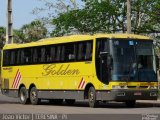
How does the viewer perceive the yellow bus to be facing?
facing the viewer and to the right of the viewer

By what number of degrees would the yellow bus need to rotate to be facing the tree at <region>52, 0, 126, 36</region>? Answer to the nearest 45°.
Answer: approximately 135° to its left

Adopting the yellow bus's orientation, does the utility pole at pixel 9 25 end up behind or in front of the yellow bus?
behind
